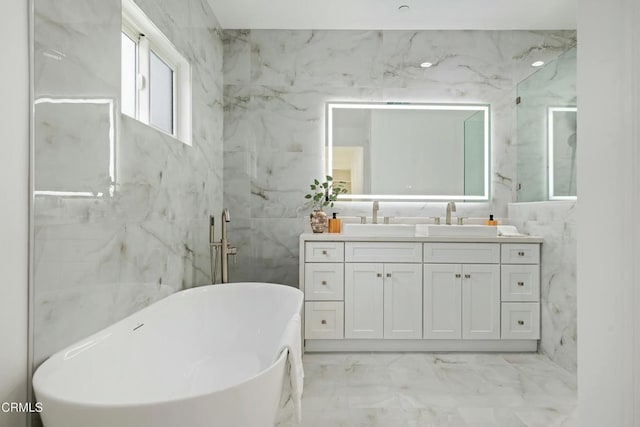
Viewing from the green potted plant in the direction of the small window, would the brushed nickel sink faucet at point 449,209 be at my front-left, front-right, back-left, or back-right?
back-left

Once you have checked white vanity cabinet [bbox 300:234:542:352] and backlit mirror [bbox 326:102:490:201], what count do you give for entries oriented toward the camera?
2

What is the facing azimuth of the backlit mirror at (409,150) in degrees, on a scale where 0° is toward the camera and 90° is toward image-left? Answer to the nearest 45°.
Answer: approximately 0°

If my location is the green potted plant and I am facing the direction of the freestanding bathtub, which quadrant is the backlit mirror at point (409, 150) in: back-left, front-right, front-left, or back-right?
back-left

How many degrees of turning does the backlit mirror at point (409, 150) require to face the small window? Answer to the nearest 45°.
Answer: approximately 45° to its right

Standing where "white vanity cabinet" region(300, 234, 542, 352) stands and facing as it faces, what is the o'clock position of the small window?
The small window is roughly at 2 o'clock from the white vanity cabinet.
